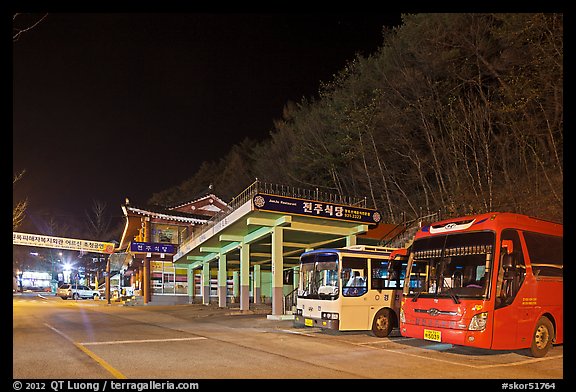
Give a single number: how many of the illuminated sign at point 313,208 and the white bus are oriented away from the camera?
0

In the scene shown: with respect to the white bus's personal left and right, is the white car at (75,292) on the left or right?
on its right

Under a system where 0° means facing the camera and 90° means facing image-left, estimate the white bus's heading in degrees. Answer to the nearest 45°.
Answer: approximately 45°

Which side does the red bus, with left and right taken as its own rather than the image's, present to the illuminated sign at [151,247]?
right

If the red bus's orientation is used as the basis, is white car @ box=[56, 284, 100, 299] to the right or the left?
on its right

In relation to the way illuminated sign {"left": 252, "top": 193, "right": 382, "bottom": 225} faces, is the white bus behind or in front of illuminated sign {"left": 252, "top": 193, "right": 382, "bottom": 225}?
in front

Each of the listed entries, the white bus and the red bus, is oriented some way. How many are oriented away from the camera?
0
